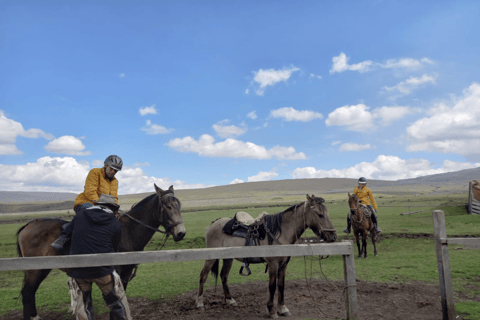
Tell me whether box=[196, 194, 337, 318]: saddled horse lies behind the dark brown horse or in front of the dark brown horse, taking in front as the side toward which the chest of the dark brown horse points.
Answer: in front

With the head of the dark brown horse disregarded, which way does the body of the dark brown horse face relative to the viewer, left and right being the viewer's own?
facing to the right of the viewer

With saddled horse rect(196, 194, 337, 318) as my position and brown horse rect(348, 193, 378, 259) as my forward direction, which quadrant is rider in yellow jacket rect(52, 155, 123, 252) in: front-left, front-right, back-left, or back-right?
back-left

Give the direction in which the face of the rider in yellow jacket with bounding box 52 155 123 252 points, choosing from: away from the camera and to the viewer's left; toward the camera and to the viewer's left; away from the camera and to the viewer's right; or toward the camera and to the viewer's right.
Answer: toward the camera and to the viewer's right

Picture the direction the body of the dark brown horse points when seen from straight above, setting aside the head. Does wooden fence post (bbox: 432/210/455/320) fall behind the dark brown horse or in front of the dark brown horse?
in front
